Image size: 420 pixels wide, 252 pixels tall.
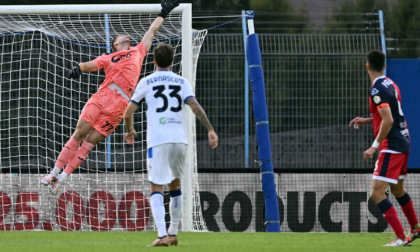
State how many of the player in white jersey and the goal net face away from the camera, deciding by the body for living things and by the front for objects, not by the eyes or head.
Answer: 1

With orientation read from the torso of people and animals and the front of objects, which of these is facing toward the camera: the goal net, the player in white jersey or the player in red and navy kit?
the goal net

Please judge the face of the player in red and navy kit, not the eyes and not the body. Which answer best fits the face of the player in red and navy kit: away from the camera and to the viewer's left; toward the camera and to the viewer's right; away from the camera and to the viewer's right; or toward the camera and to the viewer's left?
away from the camera and to the viewer's left

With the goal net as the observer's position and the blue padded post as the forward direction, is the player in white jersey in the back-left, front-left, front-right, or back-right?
front-right

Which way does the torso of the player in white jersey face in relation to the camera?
away from the camera

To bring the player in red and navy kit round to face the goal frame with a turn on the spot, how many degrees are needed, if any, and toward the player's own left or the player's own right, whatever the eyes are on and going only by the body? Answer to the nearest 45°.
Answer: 0° — they already face it

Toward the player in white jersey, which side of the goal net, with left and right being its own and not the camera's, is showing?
front

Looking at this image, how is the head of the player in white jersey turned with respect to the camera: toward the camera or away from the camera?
away from the camera

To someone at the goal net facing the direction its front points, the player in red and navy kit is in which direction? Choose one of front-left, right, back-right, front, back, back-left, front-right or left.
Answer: front-left

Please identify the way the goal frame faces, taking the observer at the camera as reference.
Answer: facing the viewer

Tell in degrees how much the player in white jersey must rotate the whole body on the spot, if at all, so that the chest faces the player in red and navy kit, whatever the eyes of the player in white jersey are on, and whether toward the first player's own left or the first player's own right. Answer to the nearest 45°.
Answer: approximately 90° to the first player's own right

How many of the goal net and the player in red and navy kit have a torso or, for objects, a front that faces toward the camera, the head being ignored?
1

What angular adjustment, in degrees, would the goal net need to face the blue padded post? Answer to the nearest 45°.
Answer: approximately 45° to its left

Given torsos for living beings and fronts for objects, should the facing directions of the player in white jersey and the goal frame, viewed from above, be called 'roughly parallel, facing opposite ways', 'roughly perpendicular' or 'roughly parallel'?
roughly parallel, facing opposite ways

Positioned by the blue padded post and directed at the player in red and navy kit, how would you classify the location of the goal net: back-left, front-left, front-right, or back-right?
back-right
